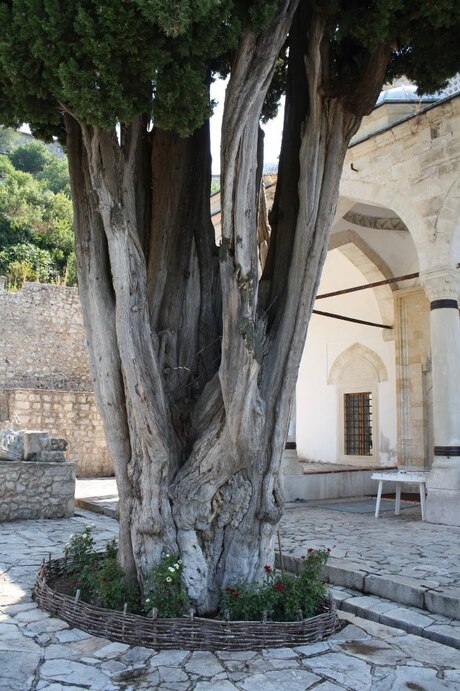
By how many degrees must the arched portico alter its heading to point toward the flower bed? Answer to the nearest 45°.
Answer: approximately 45° to its left

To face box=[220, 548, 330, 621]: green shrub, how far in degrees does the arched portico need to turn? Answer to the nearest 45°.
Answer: approximately 45° to its left

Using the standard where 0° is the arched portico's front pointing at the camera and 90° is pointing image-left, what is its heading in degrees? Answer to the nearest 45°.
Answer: approximately 45°

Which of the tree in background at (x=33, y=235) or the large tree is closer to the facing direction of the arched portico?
the large tree
